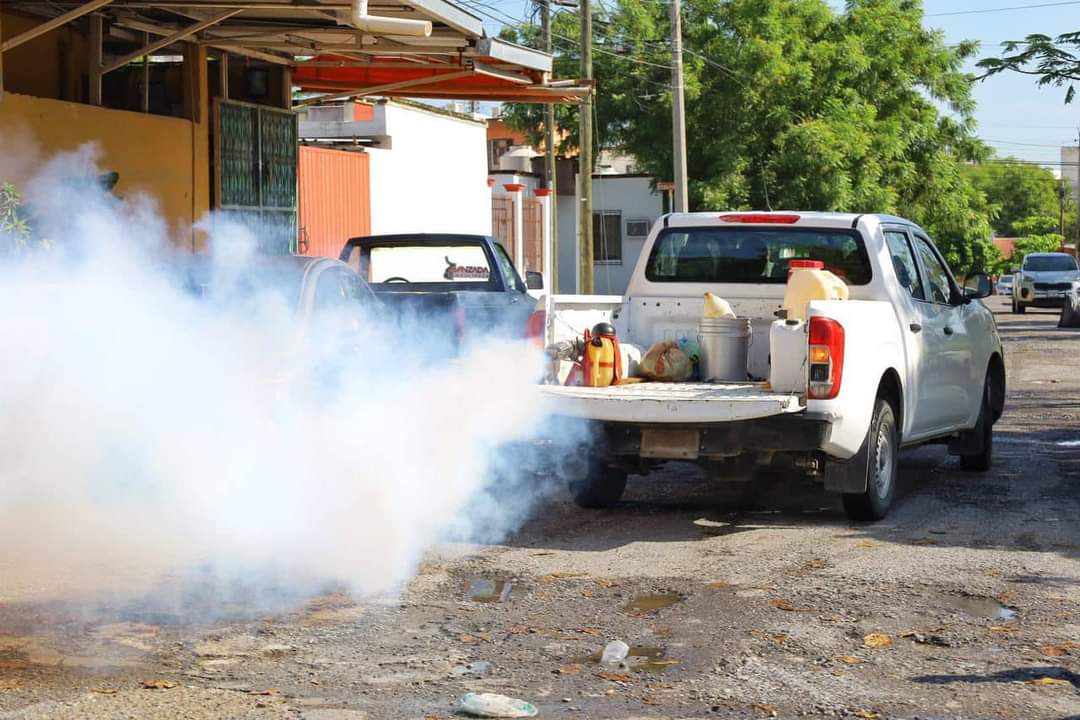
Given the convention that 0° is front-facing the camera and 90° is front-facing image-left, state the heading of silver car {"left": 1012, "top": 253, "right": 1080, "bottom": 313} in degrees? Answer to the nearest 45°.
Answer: approximately 0°

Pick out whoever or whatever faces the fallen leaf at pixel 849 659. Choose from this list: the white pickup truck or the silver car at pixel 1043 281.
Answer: the silver car

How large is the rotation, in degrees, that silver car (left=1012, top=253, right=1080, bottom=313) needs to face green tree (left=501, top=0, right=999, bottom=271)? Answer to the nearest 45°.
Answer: approximately 90° to its right

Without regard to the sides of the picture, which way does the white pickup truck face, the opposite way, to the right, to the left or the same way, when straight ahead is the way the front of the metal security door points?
to the left

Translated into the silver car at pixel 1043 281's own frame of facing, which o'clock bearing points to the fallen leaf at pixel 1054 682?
The fallen leaf is roughly at 12 o'clock from the silver car.

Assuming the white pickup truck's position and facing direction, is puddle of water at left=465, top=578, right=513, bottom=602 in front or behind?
behind

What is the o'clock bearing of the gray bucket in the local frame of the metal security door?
The gray bucket is roughly at 1 o'clock from the metal security door.

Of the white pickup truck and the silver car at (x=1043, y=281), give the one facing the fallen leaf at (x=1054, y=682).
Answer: the silver car

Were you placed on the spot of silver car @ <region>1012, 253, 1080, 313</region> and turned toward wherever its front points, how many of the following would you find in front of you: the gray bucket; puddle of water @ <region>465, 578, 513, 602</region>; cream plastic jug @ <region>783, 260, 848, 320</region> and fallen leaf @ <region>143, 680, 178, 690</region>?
4

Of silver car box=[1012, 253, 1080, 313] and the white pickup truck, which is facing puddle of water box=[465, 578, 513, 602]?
the silver car

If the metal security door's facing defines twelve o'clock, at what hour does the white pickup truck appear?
The white pickup truck is roughly at 1 o'clock from the metal security door.

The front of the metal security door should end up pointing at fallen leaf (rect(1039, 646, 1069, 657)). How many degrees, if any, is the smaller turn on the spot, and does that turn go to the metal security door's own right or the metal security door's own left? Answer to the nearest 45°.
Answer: approximately 45° to the metal security door's own right

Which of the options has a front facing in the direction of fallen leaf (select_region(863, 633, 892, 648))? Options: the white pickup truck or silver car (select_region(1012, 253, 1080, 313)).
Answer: the silver car

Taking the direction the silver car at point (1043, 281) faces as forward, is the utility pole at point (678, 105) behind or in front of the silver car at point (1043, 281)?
in front

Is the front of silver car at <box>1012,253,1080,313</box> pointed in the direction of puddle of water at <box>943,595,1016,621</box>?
yes

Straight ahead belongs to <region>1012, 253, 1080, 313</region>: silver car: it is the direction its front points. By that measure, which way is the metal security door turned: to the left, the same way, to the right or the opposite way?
to the left

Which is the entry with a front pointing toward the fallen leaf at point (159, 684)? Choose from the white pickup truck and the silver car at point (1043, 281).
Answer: the silver car
